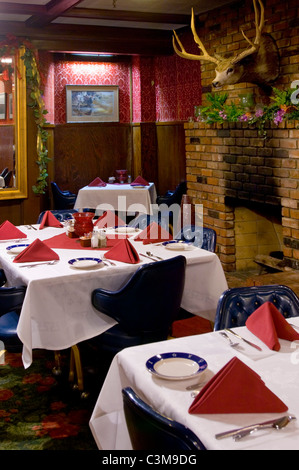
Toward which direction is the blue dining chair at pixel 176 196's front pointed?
to the viewer's left

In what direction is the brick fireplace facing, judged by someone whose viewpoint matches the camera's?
facing the viewer and to the left of the viewer

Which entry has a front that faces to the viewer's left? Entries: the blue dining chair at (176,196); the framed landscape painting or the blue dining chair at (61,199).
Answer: the blue dining chair at (176,196)

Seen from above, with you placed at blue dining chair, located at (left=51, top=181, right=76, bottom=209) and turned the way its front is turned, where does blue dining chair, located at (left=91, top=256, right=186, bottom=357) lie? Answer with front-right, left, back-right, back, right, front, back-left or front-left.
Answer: right

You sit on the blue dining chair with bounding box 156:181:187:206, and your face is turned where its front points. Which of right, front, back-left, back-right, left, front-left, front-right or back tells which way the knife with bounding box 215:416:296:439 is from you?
left

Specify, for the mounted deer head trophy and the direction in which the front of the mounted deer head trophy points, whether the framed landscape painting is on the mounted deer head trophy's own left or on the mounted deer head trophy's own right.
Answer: on the mounted deer head trophy's own right

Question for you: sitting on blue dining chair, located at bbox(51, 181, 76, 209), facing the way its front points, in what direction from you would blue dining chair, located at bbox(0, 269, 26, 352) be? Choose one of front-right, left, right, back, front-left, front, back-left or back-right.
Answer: right

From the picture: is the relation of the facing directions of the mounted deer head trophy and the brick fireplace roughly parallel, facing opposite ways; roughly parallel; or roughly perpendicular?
roughly parallel

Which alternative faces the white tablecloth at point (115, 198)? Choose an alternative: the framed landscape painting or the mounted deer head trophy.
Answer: the framed landscape painting

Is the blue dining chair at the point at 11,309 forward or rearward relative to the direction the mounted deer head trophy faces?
forward

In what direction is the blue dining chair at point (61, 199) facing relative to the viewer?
to the viewer's right

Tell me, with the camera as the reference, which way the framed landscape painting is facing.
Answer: facing the viewer

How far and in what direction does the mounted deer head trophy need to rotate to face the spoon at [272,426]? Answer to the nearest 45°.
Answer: approximately 45° to its left

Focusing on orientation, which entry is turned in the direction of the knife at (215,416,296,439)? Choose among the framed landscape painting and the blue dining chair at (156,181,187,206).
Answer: the framed landscape painting

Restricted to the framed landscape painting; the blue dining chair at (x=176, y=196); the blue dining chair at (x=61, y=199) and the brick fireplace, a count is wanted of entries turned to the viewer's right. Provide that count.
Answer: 1

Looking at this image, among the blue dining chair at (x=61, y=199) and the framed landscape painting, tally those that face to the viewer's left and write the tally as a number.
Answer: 0
